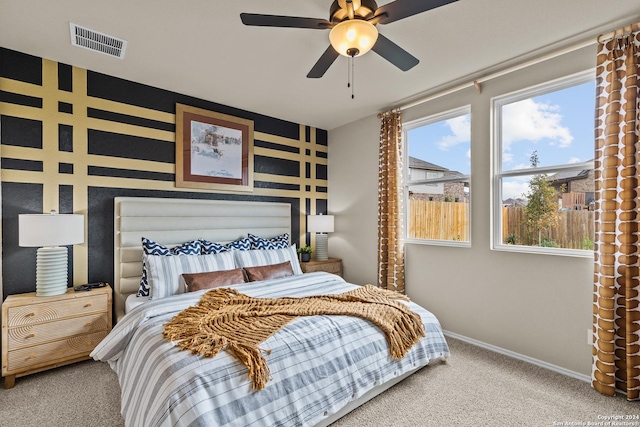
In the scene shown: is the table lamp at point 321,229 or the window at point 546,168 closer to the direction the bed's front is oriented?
the window

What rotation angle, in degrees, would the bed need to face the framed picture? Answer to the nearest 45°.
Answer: approximately 135° to its left

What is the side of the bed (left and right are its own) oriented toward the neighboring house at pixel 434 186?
left

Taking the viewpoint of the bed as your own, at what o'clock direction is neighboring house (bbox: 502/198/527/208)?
The neighboring house is roughly at 10 o'clock from the bed.

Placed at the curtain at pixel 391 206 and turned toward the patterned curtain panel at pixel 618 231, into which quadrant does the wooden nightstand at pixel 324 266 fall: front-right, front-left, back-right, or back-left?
back-right

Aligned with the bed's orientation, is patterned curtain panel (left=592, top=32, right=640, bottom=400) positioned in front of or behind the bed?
in front

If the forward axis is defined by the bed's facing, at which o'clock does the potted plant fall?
The potted plant is roughly at 8 o'clock from the bed.

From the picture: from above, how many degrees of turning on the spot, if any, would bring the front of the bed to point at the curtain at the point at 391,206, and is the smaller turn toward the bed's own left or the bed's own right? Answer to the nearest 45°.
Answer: approximately 90° to the bed's own left

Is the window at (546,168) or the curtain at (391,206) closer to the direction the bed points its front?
the window

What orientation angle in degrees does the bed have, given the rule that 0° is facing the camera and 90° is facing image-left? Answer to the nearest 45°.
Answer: approximately 315°

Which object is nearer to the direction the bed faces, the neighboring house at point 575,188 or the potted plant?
the neighboring house

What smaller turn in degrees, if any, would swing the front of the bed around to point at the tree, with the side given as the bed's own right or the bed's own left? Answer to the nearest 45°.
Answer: approximately 45° to the bed's own left
